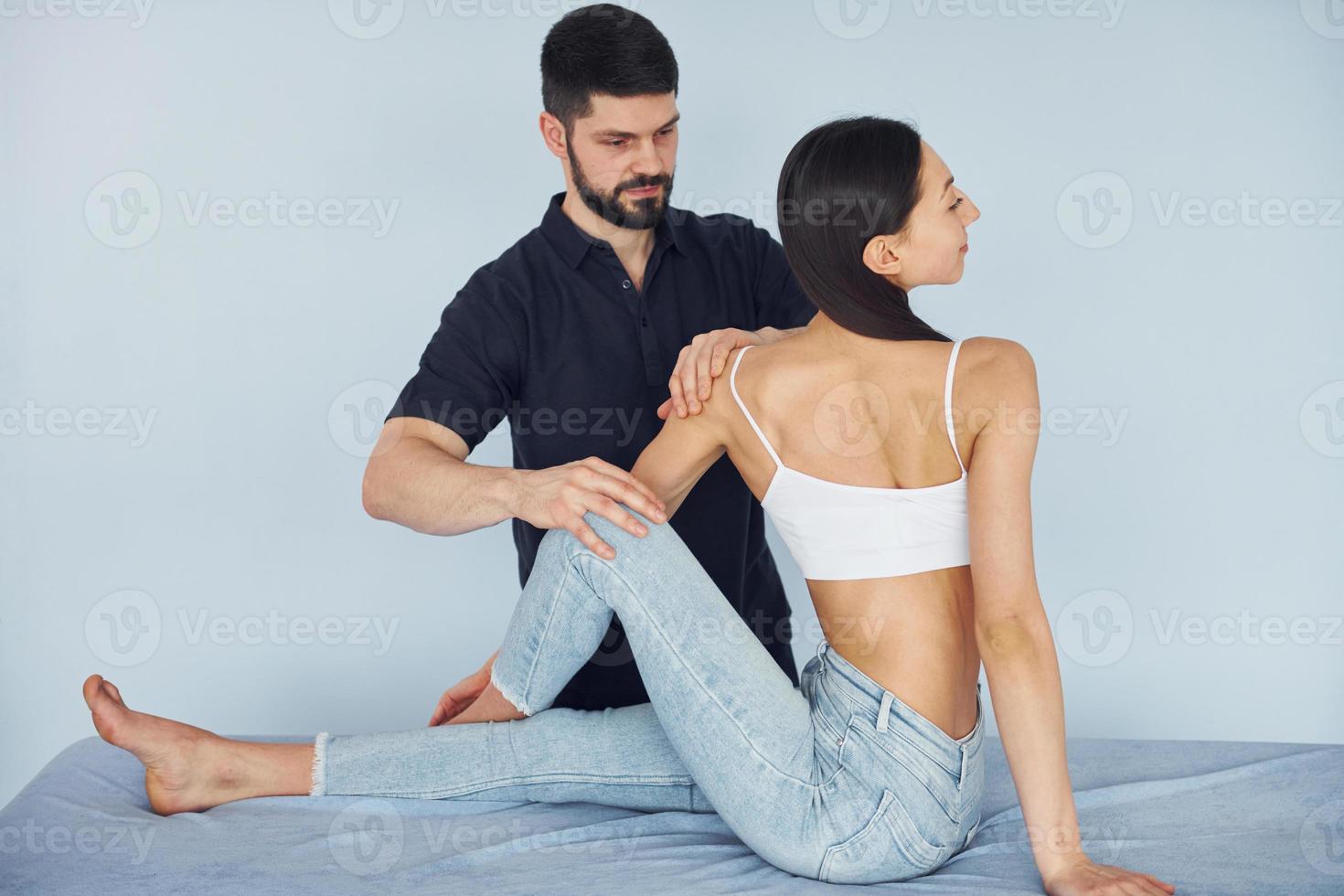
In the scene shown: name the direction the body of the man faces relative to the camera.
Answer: toward the camera

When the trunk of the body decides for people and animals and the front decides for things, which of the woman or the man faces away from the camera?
the woman

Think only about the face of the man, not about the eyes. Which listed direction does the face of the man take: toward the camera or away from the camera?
toward the camera

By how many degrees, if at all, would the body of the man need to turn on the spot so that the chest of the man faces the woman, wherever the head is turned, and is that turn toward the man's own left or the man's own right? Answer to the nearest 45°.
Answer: approximately 45° to the man's own left

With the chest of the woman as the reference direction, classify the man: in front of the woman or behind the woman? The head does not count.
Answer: in front

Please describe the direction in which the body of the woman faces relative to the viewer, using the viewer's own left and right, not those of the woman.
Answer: facing away from the viewer

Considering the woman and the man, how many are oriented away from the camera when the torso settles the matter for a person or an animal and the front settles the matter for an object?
1

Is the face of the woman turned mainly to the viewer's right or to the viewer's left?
to the viewer's right

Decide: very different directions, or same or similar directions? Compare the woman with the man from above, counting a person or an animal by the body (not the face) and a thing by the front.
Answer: very different directions
